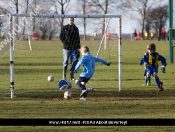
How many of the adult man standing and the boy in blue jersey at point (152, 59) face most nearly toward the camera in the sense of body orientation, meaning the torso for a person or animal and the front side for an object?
2

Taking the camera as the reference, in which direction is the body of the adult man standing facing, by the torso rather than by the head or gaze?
toward the camera

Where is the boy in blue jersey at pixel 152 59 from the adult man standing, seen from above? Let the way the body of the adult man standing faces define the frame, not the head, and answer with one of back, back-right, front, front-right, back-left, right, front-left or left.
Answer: front-left

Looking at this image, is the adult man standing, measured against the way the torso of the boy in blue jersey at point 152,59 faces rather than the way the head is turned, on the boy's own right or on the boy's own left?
on the boy's own right
